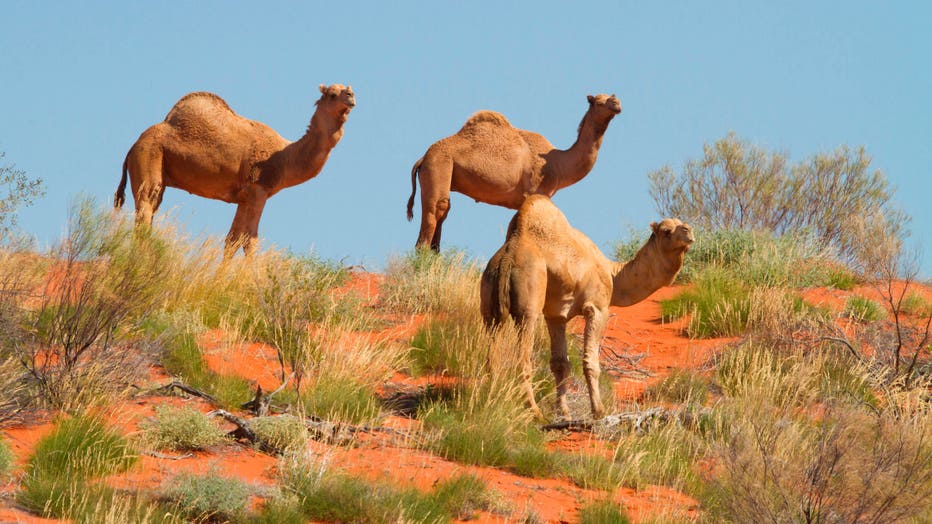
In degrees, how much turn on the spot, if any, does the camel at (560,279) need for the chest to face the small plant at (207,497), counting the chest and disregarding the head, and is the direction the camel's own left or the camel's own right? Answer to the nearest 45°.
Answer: approximately 180°

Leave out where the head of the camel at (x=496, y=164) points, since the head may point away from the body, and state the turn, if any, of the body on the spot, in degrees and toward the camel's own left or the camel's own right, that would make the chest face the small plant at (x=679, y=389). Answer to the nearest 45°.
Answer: approximately 45° to the camel's own right

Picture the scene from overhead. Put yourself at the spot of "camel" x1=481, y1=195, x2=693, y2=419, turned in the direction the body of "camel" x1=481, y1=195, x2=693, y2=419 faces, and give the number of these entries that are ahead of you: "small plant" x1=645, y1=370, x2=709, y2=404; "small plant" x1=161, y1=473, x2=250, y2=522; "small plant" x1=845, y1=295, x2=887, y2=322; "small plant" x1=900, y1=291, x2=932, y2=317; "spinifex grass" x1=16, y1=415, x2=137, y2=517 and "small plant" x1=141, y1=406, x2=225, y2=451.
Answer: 3

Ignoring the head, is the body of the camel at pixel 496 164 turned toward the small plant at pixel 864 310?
yes

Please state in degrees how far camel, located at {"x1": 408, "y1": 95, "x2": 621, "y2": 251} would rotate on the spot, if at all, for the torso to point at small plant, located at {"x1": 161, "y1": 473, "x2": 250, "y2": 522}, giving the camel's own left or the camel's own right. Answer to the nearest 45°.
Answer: approximately 90° to the camel's own right

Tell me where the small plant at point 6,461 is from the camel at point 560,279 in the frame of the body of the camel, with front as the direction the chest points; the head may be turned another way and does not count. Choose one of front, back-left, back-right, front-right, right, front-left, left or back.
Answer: back

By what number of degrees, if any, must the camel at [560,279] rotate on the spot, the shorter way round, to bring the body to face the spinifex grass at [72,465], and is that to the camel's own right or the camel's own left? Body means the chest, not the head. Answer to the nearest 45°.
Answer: approximately 180°

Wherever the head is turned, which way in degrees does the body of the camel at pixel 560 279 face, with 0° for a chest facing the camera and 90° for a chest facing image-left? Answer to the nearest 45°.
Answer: approximately 225°

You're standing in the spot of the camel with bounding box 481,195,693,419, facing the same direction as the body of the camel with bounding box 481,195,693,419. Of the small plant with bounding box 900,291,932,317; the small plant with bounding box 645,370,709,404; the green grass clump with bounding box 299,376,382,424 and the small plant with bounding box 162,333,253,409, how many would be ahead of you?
2

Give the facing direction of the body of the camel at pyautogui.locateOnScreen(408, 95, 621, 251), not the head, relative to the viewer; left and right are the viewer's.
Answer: facing to the right of the viewer
